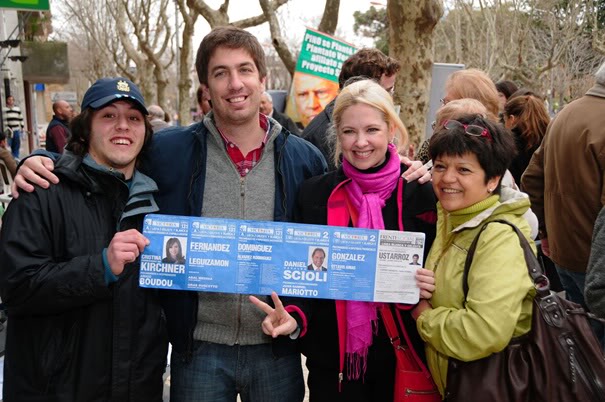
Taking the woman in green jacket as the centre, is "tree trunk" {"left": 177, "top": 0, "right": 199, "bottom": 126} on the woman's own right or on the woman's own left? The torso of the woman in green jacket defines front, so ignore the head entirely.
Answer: on the woman's own right

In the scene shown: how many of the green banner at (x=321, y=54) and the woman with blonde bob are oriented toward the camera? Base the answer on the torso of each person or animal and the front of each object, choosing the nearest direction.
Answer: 2

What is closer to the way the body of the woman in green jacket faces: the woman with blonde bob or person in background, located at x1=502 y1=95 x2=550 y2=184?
the woman with blonde bob
